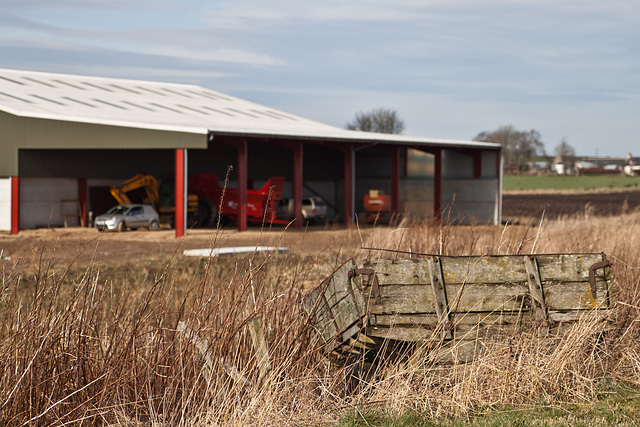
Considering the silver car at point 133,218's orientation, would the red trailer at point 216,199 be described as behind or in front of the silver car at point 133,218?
behind

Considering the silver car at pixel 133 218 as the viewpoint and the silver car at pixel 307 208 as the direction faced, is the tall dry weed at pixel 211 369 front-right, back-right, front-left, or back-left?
back-right

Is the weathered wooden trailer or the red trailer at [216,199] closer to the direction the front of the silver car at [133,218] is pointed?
the weathered wooden trailer

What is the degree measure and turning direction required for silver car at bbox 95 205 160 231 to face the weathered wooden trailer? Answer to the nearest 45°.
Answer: approximately 45° to its left

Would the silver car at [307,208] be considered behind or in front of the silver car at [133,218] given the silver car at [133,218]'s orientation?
behind

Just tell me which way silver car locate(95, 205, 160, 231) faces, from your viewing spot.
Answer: facing the viewer and to the left of the viewer

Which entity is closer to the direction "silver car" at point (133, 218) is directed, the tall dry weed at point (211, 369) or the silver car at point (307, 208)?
the tall dry weed
